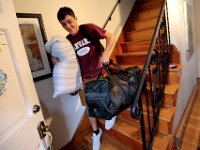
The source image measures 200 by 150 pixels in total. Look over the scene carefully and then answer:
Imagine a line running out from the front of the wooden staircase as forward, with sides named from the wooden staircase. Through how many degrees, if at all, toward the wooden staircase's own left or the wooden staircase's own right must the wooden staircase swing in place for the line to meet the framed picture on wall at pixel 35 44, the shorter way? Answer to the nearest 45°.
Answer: approximately 90° to the wooden staircase's own right

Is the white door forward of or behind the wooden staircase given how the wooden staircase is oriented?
forward

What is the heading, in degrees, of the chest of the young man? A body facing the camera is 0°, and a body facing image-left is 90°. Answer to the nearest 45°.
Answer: approximately 0°

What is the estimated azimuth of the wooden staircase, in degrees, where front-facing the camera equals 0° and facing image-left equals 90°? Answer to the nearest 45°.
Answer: approximately 0°
